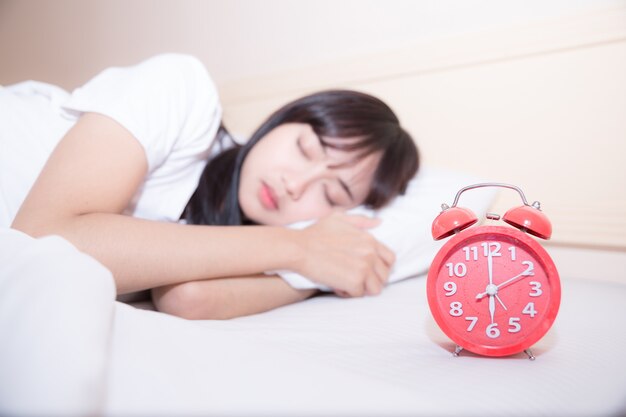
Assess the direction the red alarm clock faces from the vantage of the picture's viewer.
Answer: facing the viewer

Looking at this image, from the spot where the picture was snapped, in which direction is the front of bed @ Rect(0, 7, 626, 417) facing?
facing the viewer and to the left of the viewer
